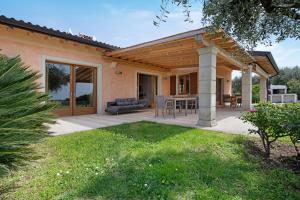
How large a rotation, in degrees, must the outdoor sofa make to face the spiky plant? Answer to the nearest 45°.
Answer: approximately 45° to its right

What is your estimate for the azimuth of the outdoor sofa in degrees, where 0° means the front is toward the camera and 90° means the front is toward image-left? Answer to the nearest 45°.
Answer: approximately 315°

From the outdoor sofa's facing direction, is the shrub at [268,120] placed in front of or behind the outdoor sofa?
in front

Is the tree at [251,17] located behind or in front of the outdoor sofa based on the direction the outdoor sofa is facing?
in front
